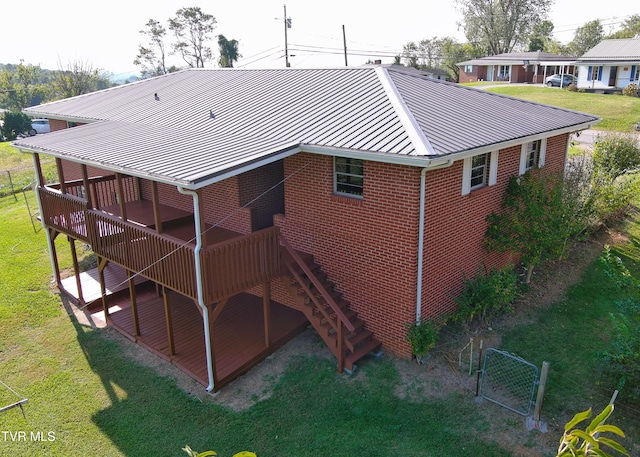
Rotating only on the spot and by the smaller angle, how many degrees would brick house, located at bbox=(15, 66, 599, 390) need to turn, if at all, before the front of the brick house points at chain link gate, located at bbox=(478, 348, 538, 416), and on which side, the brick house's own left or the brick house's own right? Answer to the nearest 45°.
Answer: approximately 90° to the brick house's own right

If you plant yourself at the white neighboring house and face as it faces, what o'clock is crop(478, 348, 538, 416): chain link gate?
The chain link gate is roughly at 12 o'clock from the white neighboring house.

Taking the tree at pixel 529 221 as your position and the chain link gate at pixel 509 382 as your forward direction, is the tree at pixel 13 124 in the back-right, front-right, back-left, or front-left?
back-right

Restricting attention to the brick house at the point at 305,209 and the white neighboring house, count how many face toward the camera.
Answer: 1

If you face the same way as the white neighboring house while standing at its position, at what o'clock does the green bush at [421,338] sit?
The green bush is roughly at 12 o'clock from the white neighboring house.

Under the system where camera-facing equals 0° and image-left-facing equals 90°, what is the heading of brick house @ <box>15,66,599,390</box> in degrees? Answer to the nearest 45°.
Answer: approximately 225°

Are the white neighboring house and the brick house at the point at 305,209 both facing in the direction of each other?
yes

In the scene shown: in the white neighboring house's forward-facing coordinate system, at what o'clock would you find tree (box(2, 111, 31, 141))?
The tree is roughly at 2 o'clock from the white neighboring house.

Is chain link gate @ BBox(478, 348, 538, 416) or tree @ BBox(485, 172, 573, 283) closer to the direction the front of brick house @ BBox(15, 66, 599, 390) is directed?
the tree

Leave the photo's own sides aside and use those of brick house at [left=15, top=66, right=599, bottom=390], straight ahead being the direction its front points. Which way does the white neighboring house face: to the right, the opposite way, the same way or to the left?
the opposite way

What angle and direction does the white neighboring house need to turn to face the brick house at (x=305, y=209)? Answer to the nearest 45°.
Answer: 0° — it already faces it
